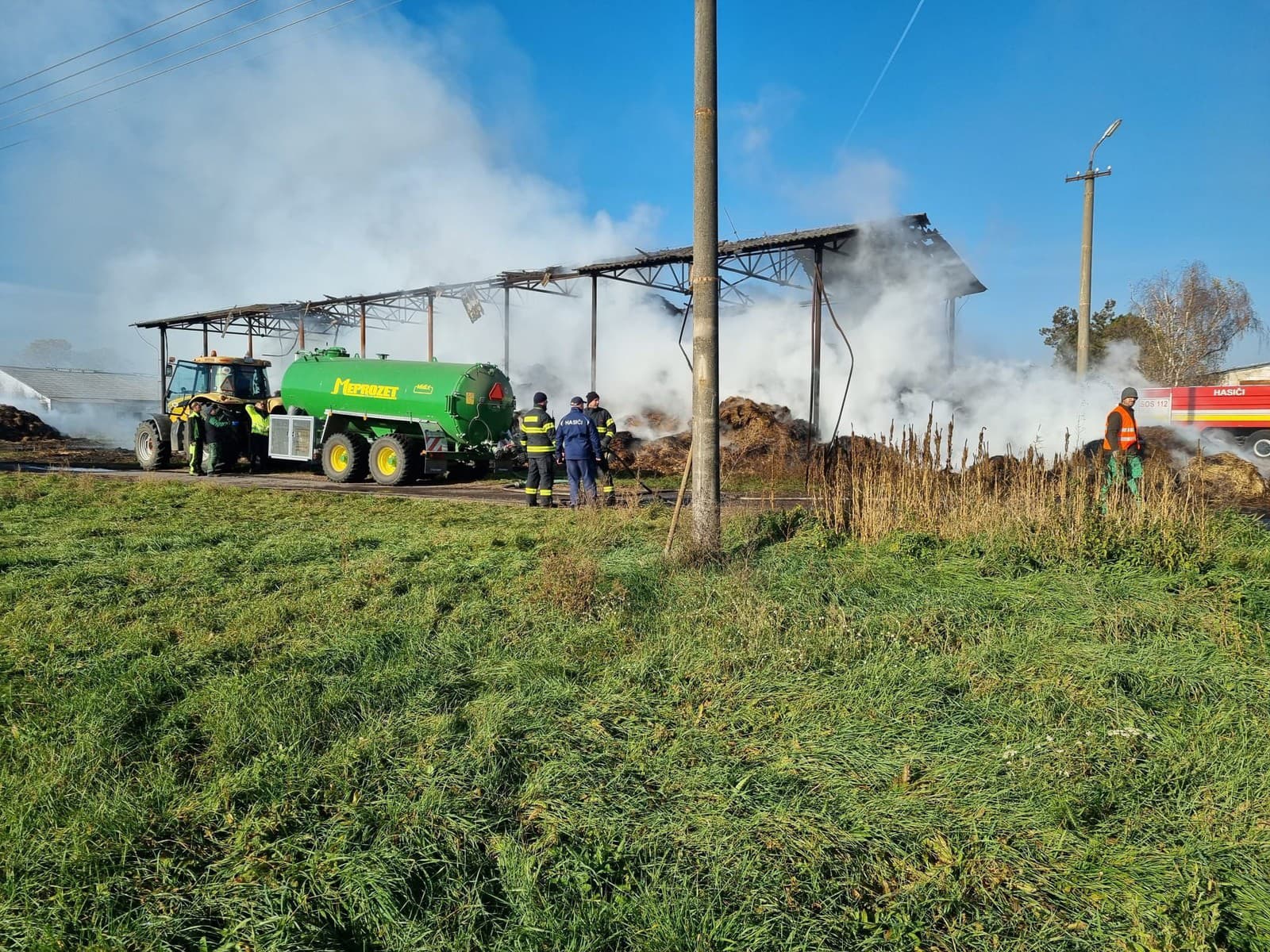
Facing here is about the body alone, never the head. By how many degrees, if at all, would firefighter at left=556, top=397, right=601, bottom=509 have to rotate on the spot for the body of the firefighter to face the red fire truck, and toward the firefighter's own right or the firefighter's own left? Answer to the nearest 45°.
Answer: approximately 45° to the firefighter's own right

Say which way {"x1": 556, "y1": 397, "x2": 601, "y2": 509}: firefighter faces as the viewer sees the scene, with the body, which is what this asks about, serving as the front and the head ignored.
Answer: away from the camera

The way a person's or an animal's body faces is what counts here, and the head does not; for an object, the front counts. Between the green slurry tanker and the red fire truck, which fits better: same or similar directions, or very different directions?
very different directions

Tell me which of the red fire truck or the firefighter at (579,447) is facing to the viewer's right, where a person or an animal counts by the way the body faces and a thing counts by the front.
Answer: the red fire truck

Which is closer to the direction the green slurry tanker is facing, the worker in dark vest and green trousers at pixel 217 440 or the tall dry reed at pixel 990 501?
the worker in dark vest and green trousers

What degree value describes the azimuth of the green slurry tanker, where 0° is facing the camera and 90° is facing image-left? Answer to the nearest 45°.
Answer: approximately 135°

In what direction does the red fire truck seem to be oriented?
to the viewer's right

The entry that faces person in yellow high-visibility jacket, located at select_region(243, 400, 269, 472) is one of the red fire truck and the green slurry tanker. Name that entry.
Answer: the green slurry tanker

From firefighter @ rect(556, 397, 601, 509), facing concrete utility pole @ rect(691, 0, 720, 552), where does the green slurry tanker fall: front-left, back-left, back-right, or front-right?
back-right
